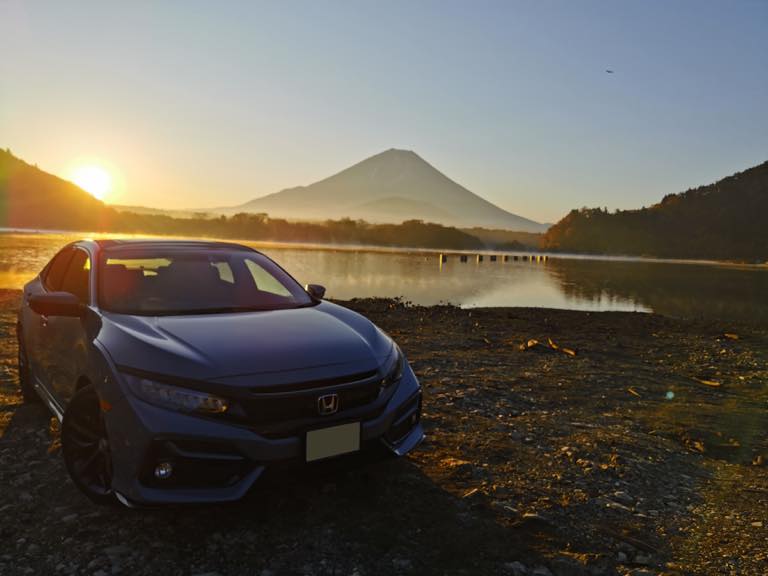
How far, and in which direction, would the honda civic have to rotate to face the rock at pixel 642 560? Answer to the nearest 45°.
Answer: approximately 45° to its left

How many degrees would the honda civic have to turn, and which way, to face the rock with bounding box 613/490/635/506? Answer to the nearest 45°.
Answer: approximately 45° to its left

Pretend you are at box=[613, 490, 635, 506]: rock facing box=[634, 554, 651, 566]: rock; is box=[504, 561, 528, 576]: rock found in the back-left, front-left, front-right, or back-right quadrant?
front-right

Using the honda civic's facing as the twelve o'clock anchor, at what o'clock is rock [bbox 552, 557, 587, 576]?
The rock is roughly at 11 o'clock from the honda civic.

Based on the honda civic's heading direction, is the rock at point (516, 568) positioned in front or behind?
in front

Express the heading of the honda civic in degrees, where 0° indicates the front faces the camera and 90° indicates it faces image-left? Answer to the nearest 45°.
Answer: approximately 315°
